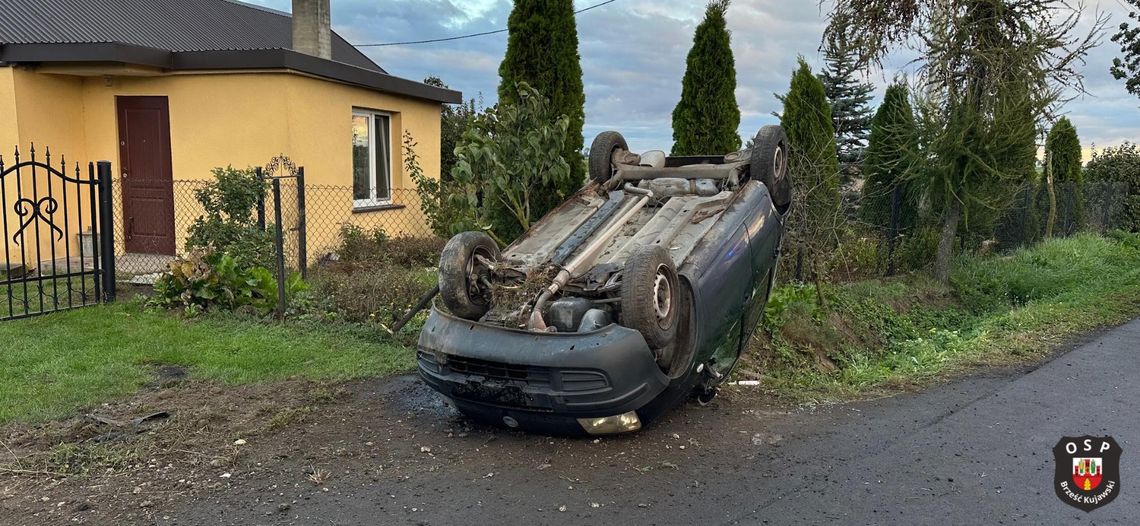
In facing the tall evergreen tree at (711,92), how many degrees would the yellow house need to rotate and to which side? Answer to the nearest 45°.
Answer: approximately 45° to its left

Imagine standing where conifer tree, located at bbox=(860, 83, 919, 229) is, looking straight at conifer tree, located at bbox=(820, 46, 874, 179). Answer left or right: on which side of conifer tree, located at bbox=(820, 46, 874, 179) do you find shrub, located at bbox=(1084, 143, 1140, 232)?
right

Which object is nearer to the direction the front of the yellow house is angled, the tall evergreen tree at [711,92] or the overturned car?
the overturned car

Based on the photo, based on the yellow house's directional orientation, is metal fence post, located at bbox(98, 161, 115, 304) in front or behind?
in front

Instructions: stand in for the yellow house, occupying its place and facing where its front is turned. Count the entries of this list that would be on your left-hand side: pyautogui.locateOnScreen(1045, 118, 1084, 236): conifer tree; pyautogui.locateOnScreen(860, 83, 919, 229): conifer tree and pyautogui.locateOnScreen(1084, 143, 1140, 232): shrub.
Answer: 3

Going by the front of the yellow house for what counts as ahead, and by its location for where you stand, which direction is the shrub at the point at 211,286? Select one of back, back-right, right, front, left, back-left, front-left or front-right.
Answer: front

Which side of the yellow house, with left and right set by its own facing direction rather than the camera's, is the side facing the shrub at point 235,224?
front

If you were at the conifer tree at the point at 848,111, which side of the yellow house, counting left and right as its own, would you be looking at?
left

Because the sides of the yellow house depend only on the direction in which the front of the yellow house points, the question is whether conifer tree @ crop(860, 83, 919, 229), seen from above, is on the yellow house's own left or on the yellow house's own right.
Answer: on the yellow house's own left

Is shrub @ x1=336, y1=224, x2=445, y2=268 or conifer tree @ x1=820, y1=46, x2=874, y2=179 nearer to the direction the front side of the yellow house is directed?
the shrub

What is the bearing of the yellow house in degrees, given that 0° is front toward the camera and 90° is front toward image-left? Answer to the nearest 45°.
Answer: approximately 0°
